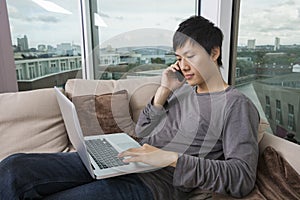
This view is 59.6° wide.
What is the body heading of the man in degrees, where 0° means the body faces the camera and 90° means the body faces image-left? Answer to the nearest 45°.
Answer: approximately 45°

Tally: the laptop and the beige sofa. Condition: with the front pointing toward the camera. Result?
1

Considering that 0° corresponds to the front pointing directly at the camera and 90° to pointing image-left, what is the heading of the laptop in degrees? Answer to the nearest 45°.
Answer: approximately 270°

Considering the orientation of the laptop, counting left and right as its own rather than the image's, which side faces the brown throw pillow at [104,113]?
left

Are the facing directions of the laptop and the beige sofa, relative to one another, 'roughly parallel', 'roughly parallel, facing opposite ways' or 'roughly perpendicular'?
roughly perpendicular
